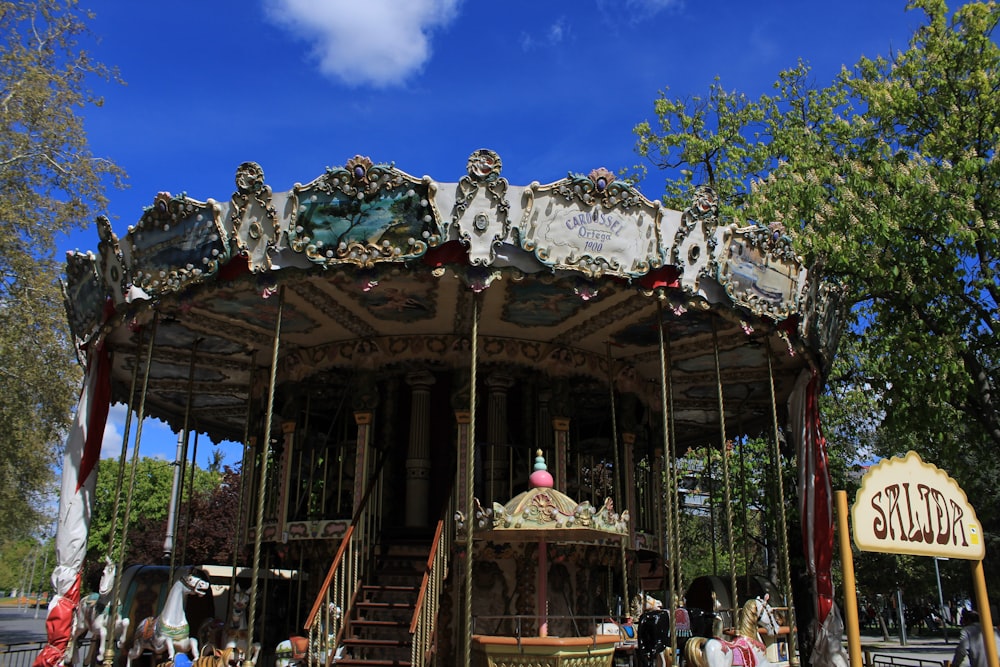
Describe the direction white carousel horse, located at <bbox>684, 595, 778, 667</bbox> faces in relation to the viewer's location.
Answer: facing to the right of the viewer

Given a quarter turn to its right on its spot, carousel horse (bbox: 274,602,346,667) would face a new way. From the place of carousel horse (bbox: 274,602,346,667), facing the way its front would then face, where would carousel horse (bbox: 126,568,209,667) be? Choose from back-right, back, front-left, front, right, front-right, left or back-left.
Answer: back-right

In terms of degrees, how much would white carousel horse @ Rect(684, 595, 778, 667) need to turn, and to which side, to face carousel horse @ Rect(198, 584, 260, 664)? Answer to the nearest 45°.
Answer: approximately 180°

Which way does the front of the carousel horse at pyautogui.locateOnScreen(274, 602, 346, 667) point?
to the viewer's right

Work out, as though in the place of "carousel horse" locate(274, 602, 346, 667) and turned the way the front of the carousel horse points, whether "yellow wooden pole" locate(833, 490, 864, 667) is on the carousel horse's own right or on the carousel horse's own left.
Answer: on the carousel horse's own right

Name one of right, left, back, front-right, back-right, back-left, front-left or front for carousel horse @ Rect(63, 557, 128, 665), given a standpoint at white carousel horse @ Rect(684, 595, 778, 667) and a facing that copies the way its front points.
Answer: back

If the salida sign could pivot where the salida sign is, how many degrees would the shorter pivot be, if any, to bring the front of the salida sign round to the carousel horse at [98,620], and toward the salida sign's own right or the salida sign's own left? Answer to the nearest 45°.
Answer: approximately 90° to the salida sign's own right

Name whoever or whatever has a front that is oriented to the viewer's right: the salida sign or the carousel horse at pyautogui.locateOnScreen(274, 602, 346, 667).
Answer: the carousel horse

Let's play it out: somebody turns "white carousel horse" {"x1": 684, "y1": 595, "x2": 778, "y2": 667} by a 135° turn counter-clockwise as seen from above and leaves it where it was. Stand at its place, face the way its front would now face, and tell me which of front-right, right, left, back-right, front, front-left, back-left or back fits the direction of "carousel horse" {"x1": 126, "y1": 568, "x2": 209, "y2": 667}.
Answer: front-left

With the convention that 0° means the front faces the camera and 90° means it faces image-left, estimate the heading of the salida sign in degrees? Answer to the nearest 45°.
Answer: approximately 0°
